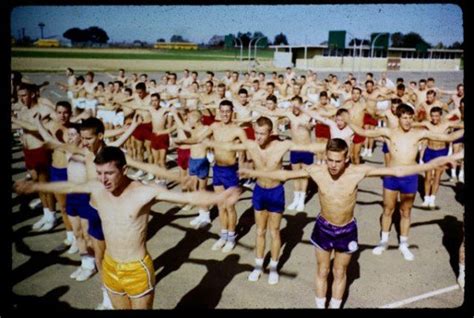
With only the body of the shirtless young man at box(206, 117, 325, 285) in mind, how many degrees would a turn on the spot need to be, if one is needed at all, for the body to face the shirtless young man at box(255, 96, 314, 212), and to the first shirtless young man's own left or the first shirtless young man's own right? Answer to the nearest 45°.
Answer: approximately 180°

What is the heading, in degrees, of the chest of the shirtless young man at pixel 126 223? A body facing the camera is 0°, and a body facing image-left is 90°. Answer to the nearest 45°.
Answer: approximately 45°

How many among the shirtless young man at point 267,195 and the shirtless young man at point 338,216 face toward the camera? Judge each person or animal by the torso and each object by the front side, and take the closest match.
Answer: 2

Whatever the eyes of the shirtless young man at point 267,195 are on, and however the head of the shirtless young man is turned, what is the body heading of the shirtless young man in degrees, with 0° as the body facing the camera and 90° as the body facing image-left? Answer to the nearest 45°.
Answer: approximately 0°

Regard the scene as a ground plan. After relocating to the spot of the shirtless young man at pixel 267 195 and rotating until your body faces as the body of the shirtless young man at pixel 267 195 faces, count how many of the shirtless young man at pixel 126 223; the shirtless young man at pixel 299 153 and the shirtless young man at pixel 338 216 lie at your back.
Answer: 1

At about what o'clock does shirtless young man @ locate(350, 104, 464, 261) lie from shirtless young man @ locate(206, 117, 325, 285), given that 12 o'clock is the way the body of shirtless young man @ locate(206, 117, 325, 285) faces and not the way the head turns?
shirtless young man @ locate(350, 104, 464, 261) is roughly at 8 o'clock from shirtless young man @ locate(206, 117, 325, 285).

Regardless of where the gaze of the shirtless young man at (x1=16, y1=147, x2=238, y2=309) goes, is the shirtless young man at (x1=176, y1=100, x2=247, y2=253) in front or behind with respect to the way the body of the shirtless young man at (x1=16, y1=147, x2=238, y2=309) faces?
behind
